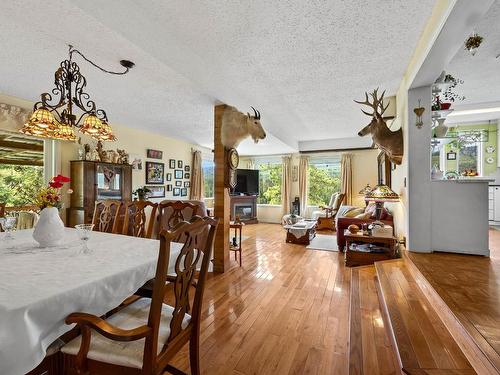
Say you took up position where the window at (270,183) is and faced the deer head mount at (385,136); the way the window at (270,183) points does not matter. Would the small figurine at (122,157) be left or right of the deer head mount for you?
right

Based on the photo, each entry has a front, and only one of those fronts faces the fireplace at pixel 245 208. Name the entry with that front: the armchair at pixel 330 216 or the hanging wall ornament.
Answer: the armchair

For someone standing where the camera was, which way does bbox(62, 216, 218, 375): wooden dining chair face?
facing away from the viewer and to the left of the viewer

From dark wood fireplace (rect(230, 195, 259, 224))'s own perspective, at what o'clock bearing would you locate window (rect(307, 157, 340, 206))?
The window is roughly at 9 o'clock from the dark wood fireplace.

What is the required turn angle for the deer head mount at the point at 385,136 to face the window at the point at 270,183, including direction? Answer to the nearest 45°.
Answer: approximately 45° to its right

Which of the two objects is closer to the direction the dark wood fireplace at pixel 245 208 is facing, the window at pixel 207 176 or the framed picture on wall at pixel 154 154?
the framed picture on wall

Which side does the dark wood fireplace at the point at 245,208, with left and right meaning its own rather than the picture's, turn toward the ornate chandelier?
front

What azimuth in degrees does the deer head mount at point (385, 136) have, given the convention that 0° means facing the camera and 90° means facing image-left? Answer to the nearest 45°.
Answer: approximately 90°

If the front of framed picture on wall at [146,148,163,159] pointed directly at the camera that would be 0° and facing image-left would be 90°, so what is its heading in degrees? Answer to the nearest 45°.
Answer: approximately 315°

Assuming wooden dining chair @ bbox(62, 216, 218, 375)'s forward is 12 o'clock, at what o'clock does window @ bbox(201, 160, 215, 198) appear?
The window is roughly at 2 o'clock from the wooden dining chair.
